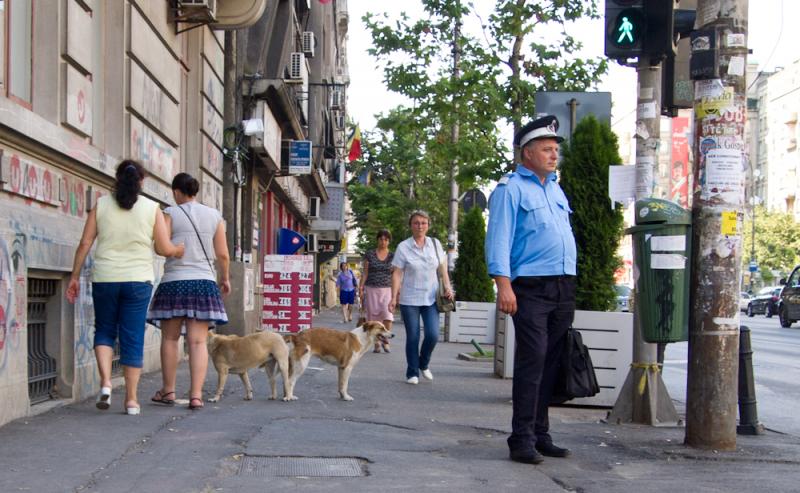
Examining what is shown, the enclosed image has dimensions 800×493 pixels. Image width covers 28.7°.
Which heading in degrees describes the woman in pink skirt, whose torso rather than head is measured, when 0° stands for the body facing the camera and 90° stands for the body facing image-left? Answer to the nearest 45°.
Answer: approximately 0°

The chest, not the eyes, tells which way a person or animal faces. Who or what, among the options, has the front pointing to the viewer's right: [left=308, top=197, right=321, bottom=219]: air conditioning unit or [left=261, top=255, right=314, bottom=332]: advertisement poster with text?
the air conditioning unit

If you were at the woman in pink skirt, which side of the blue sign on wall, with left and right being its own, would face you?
front

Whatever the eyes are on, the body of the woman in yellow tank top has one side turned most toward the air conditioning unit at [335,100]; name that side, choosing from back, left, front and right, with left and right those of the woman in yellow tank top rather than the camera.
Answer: front

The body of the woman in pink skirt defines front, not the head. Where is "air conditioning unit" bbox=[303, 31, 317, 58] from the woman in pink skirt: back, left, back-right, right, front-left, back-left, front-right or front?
back

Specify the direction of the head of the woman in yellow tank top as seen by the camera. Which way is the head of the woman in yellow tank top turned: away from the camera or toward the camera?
away from the camera

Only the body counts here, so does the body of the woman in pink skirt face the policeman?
yes

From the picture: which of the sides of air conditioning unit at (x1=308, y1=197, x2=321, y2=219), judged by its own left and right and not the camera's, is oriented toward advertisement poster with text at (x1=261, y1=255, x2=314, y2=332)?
right

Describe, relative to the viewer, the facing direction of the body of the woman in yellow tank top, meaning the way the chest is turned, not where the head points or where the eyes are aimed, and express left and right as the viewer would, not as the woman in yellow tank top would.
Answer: facing away from the viewer
